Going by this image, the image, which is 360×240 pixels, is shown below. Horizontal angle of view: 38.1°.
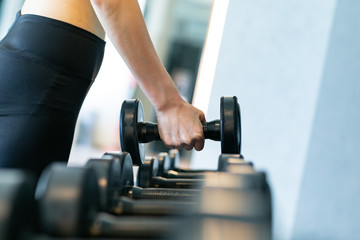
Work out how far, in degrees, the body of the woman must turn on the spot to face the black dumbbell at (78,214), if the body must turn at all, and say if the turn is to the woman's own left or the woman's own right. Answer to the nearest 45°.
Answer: approximately 90° to the woman's own right

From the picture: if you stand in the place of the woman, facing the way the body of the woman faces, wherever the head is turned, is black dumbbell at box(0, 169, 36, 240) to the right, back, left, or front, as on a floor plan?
right

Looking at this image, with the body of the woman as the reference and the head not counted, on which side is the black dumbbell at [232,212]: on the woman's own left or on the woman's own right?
on the woman's own right

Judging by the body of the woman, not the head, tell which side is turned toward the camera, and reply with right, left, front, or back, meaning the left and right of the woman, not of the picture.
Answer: right
